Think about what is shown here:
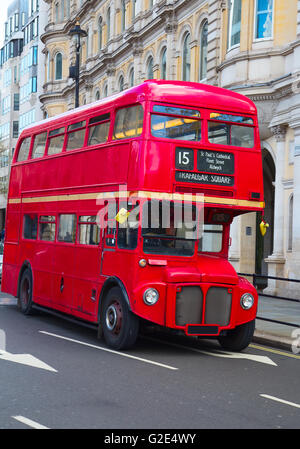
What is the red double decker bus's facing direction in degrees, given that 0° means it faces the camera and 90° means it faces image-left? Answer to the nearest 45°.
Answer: approximately 315°
